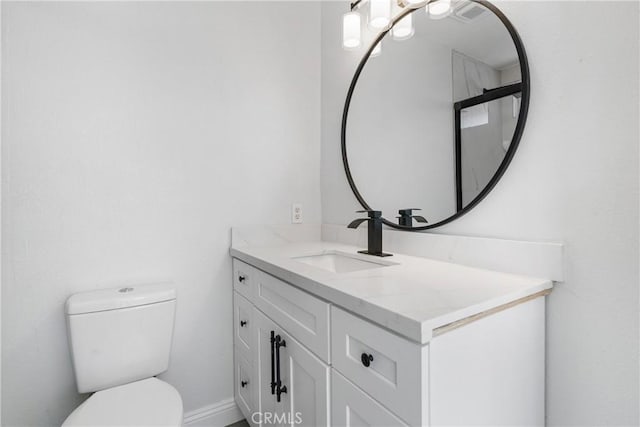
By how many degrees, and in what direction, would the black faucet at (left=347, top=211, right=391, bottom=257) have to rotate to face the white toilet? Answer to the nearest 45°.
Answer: approximately 45° to its right

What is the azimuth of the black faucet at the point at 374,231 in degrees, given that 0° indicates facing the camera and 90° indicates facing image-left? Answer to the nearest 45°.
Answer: approximately 45°

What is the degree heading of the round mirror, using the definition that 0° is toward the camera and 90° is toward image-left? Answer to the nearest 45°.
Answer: approximately 45°
